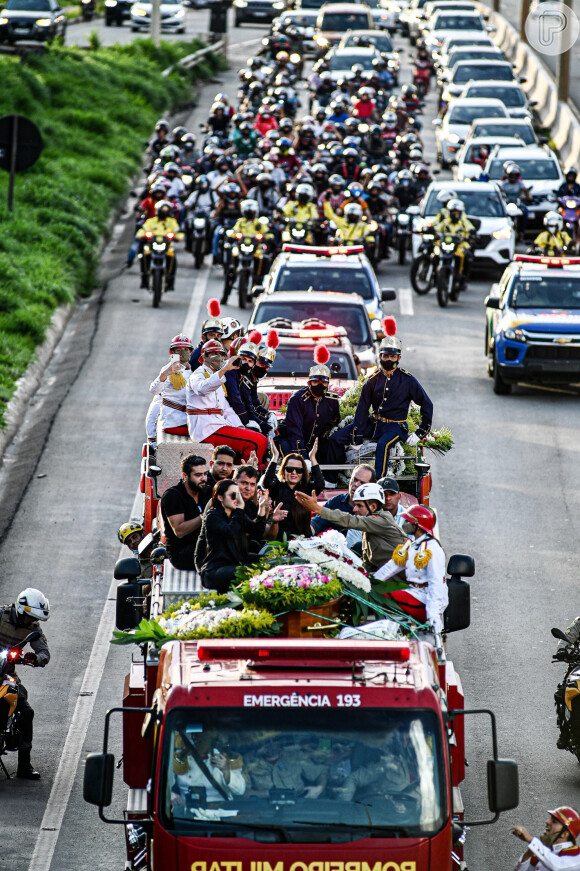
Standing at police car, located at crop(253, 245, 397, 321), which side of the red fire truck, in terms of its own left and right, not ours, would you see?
back

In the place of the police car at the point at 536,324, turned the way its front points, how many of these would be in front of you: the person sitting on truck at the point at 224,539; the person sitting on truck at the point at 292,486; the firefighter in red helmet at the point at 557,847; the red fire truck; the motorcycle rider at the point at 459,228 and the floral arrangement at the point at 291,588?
5

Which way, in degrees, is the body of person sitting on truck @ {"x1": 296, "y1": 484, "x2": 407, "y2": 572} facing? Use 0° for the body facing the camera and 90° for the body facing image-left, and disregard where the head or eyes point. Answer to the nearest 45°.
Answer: approximately 90°

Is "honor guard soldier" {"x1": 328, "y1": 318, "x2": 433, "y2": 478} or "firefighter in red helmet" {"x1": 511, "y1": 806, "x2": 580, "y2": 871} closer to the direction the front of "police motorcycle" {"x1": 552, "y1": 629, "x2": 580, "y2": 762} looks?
the firefighter in red helmet

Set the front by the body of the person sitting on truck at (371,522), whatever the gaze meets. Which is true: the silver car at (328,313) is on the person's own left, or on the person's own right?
on the person's own right

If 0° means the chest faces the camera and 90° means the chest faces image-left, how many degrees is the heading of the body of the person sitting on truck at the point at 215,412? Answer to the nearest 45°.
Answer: approximately 315°

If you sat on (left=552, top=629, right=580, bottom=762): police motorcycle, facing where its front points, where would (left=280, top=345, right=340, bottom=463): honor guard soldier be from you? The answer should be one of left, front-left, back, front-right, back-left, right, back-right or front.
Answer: back-right

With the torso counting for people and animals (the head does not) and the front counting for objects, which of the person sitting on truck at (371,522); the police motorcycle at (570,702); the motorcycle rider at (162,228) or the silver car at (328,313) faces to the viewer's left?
the person sitting on truck
